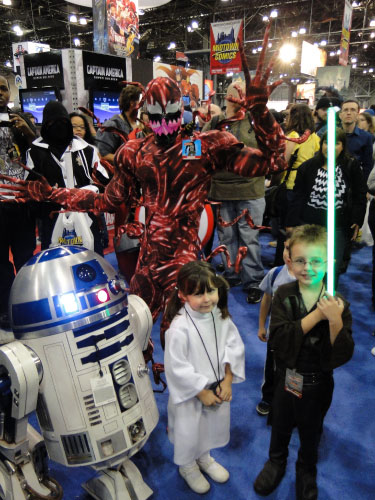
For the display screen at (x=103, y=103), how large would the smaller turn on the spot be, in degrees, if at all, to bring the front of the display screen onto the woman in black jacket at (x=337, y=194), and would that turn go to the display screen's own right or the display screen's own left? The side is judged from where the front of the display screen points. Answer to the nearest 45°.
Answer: approximately 45° to the display screen's own left

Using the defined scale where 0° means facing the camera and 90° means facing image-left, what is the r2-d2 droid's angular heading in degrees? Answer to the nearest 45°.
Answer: approximately 315°

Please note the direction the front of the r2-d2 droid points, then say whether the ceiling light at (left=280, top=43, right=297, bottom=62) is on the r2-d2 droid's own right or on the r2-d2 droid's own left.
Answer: on the r2-d2 droid's own left

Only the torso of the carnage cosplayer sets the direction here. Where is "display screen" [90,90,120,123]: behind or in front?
behind

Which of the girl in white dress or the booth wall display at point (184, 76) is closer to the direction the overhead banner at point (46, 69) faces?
the girl in white dress

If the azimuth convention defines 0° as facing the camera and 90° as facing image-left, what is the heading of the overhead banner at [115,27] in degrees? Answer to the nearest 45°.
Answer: approximately 0°

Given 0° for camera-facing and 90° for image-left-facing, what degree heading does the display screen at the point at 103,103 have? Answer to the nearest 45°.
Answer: approximately 0°
